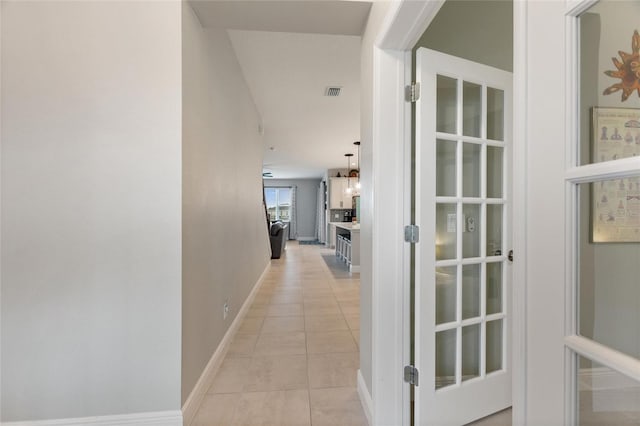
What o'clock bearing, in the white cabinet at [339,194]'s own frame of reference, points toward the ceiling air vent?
The ceiling air vent is roughly at 12 o'clock from the white cabinet.

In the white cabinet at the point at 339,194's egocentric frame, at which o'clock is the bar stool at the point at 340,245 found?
The bar stool is roughly at 12 o'clock from the white cabinet.

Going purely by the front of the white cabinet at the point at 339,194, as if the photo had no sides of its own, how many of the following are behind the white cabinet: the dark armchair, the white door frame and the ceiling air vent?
0

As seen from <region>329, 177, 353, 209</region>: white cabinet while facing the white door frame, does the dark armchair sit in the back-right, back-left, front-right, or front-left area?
front-right

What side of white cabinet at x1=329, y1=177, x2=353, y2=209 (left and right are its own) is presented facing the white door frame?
front

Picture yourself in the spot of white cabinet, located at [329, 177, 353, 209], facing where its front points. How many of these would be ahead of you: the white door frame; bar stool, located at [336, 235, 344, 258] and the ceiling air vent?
3

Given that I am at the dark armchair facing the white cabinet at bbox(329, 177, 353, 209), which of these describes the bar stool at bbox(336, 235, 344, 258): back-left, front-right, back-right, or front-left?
front-right

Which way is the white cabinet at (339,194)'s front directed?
toward the camera

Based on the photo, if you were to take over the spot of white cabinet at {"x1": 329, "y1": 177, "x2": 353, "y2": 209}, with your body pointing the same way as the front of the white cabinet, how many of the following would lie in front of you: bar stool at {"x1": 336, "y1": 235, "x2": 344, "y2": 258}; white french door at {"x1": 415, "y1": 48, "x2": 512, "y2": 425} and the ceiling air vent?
3

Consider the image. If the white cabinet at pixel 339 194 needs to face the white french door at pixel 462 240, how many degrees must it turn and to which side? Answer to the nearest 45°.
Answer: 0° — it already faces it
